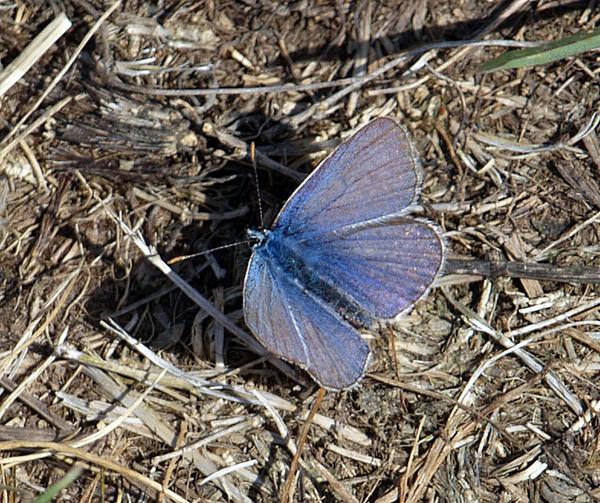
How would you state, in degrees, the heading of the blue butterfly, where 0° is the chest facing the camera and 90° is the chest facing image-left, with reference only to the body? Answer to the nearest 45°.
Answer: approximately 135°

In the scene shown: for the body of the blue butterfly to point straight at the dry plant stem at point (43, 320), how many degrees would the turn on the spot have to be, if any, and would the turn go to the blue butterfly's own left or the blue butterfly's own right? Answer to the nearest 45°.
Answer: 0° — it already faces it
